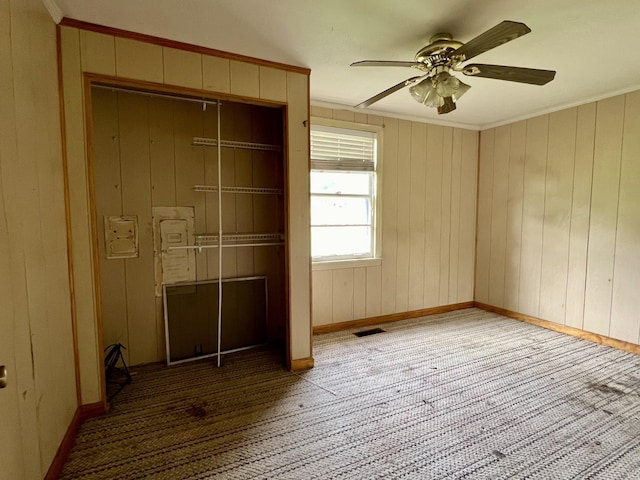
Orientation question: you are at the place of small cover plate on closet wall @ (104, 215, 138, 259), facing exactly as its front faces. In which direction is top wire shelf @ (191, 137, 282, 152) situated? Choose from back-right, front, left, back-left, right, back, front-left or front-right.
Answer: left

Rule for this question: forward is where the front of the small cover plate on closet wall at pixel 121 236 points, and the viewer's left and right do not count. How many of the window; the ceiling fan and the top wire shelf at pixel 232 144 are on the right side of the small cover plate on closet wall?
0

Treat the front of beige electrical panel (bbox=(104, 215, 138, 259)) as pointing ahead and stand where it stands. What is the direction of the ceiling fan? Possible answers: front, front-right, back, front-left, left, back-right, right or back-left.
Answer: front-left

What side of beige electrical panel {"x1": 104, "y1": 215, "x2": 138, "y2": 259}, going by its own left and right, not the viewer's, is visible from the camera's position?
front

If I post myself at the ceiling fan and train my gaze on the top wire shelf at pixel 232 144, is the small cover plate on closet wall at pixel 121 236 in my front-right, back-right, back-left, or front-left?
front-left

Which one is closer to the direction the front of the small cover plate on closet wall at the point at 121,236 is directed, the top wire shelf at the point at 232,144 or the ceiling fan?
the ceiling fan

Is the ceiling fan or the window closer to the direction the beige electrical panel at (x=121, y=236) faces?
the ceiling fan

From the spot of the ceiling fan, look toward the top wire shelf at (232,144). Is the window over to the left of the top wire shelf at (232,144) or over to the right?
right

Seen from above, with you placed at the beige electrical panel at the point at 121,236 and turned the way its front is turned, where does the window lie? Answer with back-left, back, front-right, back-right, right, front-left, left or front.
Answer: left

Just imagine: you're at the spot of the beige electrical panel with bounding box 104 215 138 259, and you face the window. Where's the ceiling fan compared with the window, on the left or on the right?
right
